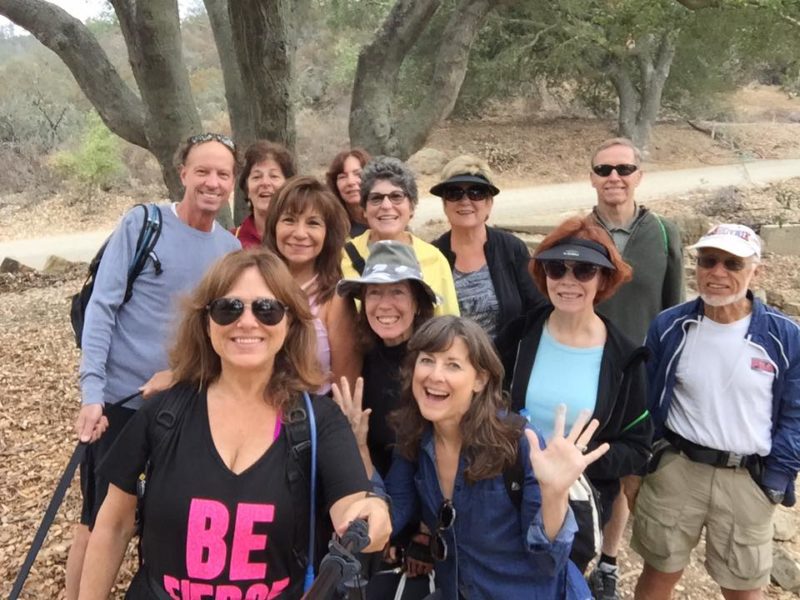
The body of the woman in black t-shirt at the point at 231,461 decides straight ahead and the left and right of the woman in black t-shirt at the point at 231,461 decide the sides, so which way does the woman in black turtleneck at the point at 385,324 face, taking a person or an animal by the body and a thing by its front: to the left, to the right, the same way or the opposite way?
the same way

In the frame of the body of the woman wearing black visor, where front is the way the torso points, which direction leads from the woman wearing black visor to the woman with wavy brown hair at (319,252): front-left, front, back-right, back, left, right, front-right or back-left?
right

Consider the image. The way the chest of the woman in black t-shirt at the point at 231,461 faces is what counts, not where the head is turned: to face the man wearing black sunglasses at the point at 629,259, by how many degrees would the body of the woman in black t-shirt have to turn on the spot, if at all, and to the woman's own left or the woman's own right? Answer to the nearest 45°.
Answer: approximately 135° to the woman's own left

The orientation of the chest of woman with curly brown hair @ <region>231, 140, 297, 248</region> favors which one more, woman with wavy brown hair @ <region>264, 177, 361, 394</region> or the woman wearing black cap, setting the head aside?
the woman with wavy brown hair

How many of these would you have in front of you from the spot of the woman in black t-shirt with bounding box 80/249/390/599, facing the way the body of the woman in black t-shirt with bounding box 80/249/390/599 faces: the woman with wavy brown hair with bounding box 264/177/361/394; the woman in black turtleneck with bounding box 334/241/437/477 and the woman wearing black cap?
0

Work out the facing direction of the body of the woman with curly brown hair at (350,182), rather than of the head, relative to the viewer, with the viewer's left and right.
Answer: facing the viewer

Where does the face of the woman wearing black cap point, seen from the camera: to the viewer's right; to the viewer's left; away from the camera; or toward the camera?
toward the camera

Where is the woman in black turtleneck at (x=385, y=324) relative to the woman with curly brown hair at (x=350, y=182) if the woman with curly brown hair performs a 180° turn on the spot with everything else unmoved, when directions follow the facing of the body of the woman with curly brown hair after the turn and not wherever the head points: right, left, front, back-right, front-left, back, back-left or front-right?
back

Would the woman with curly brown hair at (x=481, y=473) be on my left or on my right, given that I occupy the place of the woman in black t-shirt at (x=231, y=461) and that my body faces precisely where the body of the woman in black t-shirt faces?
on my left

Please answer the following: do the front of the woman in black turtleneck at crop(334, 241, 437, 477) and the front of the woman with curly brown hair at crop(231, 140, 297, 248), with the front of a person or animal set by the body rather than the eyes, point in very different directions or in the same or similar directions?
same or similar directions

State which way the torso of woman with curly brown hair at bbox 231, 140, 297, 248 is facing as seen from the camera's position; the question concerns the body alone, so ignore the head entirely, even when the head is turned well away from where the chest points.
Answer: toward the camera

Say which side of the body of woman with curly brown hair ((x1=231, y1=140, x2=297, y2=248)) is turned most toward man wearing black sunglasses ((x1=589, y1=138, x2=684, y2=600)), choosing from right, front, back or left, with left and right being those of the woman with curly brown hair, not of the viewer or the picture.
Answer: left

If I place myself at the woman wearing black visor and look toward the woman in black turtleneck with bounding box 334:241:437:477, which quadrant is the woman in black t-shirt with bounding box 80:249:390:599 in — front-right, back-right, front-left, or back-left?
front-left
